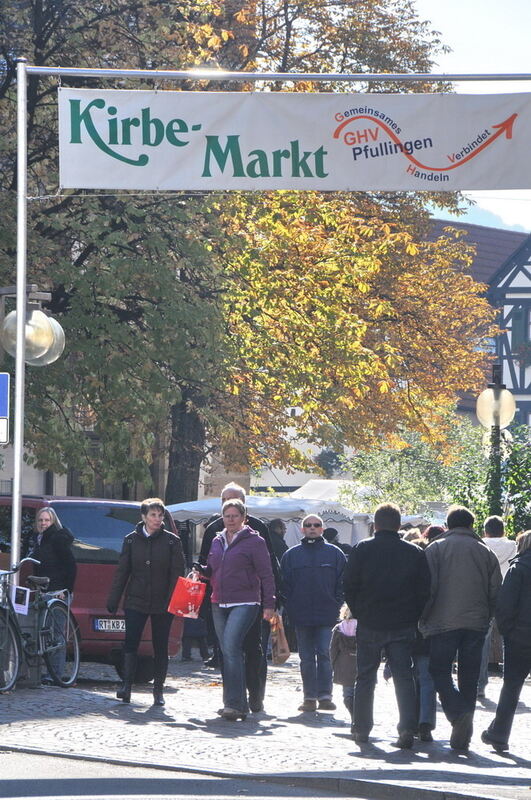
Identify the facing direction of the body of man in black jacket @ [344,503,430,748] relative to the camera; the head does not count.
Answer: away from the camera

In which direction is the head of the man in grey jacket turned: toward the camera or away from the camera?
away from the camera

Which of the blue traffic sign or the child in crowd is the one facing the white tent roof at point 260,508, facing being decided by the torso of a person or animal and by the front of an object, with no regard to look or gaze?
the child in crowd

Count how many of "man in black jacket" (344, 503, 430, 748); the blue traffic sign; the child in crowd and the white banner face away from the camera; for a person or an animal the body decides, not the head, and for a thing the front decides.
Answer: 2

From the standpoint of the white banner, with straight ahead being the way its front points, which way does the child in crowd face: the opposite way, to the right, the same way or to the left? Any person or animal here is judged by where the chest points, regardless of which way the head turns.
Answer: the opposite way

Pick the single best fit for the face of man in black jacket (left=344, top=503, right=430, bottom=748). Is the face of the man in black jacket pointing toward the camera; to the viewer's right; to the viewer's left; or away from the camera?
away from the camera

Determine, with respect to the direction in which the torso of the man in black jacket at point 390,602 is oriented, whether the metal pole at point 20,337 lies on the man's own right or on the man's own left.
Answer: on the man's own left

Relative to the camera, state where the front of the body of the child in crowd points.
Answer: away from the camera

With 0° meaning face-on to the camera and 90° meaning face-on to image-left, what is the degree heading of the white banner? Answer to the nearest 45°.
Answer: approximately 0°

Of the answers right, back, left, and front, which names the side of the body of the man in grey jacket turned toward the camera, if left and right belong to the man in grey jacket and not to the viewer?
back

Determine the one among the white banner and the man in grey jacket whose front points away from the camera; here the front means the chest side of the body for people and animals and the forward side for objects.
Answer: the man in grey jacket

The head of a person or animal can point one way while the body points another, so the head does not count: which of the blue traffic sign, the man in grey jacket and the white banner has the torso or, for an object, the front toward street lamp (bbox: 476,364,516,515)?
the man in grey jacket

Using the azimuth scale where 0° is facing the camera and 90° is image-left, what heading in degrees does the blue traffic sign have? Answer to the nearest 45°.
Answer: approximately 0°

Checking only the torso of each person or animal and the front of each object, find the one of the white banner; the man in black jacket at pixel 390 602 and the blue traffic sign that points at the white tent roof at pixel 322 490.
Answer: the man in black jacket
